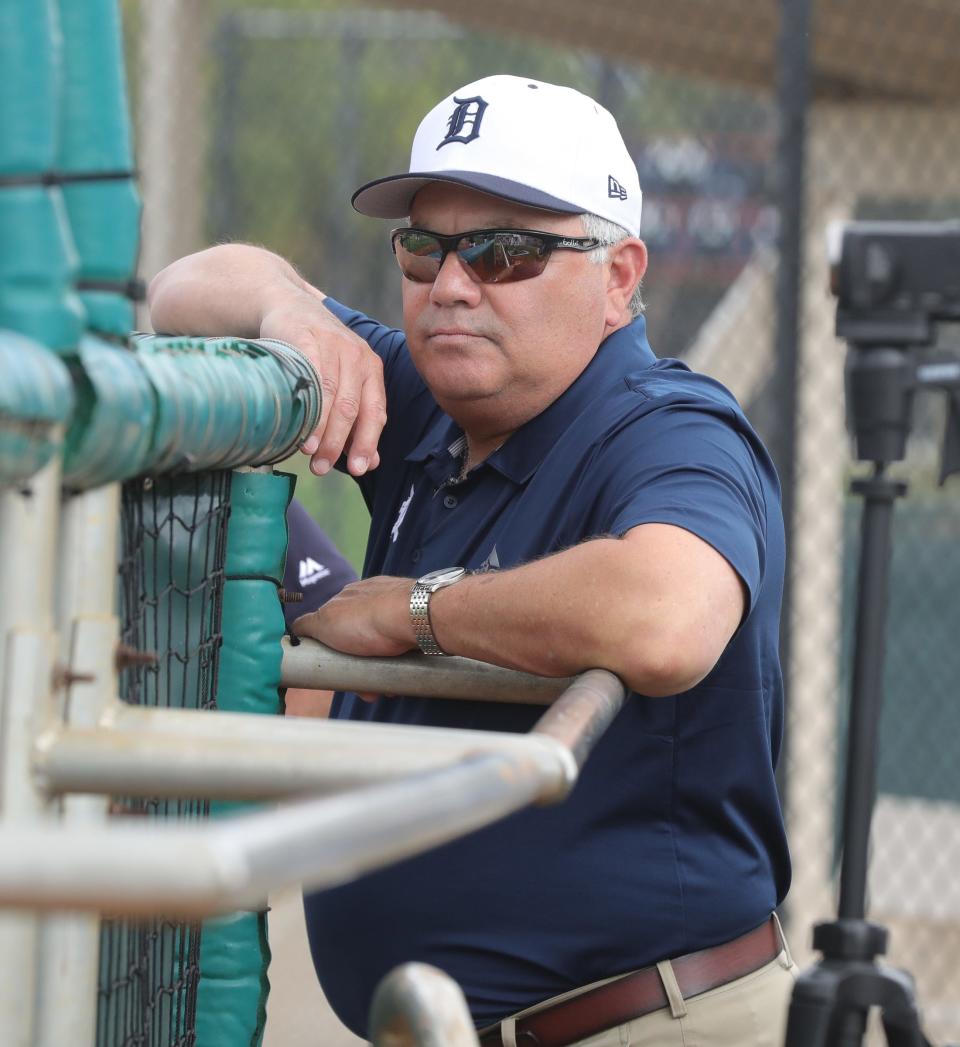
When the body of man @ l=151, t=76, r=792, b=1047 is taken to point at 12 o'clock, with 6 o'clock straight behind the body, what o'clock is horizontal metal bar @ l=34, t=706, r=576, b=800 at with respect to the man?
The horizontal metal bar is roughly at 11 o'clock from the man.

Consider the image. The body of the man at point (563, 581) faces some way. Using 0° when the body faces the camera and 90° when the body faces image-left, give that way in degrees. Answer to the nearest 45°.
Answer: approximately 45°

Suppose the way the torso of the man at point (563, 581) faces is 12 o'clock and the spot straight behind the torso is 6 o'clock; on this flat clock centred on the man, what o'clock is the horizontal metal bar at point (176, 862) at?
The horizontal metal bar is roughly at 11 o'clock from the man.

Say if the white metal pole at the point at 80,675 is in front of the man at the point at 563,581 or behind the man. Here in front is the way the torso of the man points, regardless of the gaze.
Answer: in front

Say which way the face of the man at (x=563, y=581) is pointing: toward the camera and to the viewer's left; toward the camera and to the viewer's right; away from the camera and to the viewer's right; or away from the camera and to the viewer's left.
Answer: toward the camera and to the viewer's left

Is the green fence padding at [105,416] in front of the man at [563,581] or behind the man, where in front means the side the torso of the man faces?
in front

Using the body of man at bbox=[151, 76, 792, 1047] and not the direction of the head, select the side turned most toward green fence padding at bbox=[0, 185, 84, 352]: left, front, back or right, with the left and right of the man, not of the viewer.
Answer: front

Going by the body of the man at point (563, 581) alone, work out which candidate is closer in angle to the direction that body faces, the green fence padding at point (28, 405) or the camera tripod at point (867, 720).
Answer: the green fence padding

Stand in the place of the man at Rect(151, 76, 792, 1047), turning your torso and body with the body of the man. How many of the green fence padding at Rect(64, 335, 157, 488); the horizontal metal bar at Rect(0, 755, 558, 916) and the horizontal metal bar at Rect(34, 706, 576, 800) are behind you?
0
